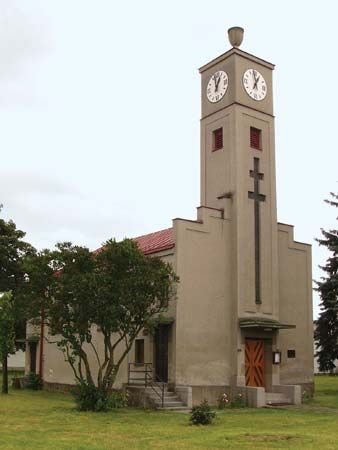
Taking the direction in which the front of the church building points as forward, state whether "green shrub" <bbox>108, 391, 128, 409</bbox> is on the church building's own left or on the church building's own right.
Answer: on the church building's own right

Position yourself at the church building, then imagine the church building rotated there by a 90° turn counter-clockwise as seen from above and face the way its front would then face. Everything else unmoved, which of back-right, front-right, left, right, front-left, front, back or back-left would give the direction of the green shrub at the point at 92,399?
back

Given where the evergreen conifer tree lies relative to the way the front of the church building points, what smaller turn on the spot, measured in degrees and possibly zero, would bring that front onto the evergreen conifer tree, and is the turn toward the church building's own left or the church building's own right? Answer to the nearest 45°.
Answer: approximately 90° to the church building's own left

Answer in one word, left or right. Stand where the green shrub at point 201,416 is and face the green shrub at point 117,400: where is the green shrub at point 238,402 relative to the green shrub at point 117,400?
right

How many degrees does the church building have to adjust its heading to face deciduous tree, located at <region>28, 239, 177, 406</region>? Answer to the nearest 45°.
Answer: approximately 90° to its right

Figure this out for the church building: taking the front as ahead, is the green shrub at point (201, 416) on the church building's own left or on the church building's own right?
on the church building's own right

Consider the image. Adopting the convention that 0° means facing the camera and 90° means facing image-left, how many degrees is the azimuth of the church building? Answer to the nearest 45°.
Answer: approximately 315°

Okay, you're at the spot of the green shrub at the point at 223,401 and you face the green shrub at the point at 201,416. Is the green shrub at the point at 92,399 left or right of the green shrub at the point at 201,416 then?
right
